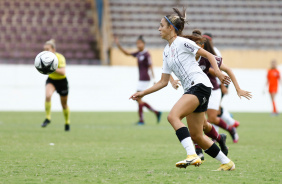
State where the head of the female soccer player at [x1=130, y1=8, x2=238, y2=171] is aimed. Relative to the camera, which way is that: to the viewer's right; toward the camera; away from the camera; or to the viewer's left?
to the viewer's left

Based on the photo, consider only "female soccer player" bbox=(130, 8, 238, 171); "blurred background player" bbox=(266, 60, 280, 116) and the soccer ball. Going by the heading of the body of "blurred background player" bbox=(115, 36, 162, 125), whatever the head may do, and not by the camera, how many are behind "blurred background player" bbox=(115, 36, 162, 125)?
1

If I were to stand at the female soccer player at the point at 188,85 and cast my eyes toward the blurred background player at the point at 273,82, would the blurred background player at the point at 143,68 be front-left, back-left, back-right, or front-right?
front-left

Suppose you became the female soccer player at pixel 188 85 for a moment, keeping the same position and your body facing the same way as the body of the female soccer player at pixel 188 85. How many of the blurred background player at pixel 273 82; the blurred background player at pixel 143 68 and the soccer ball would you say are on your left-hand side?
0

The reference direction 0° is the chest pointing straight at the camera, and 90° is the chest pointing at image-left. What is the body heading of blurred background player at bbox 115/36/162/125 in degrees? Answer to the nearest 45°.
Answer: approximately 45°

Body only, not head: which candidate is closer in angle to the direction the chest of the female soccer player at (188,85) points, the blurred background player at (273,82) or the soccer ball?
the soccer ball

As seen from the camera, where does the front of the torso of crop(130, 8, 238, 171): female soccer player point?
to the viewer's left

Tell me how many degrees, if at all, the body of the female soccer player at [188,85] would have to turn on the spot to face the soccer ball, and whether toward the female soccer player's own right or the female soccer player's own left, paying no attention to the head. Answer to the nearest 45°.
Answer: approximately 45° to the female soccer player's own right

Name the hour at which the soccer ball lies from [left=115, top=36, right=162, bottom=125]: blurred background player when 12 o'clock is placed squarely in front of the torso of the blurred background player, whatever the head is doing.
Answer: The soccer ball is roughly at 11 o'clock from the blurred background player.
